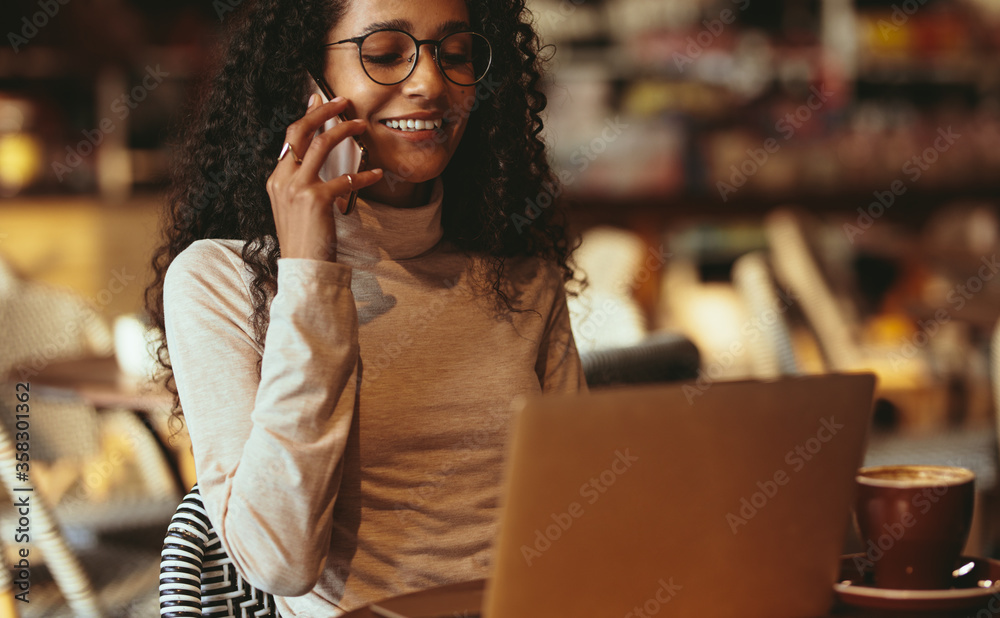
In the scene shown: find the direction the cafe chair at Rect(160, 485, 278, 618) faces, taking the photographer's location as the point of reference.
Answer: facing the viewer and to the right of the viewer

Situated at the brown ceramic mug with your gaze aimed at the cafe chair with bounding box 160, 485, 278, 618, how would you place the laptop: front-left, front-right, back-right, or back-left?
front-left

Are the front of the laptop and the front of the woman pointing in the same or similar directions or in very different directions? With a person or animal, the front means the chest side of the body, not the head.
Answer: very different directions

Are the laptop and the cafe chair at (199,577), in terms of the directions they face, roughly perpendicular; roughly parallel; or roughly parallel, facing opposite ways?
roughly parallel, facing opposite ways

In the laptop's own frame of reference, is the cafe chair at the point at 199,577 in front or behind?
in front

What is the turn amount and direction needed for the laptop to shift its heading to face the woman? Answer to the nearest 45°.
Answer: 0° — it already faces them

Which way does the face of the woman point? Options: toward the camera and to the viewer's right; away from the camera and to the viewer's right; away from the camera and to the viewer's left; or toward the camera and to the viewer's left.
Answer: toward the camera and to the viewer's right

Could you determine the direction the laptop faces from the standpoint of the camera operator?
facing away from the viewer and to the left of the viewer

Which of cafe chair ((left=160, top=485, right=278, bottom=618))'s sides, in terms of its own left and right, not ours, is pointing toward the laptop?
front
